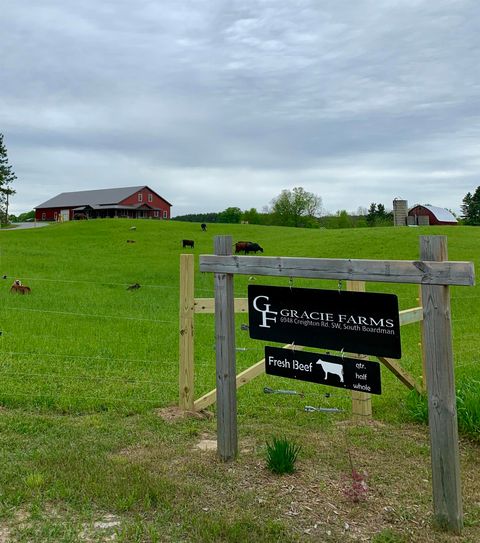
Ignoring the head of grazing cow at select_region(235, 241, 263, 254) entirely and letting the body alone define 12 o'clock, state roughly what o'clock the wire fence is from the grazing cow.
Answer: The wire fence is roughly at 3 o'clock from the grazing cow.

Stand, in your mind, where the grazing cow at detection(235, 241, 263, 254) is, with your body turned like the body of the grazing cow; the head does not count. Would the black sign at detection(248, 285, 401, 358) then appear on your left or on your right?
on your right

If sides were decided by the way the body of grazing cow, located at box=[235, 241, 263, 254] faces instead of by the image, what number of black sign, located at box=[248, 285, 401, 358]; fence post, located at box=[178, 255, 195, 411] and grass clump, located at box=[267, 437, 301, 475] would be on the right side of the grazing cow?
3

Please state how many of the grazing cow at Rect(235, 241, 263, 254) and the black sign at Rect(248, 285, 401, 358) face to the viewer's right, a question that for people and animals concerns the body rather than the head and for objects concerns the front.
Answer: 1

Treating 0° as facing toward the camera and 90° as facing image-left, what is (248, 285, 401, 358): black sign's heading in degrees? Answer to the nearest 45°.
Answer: approximately 45°

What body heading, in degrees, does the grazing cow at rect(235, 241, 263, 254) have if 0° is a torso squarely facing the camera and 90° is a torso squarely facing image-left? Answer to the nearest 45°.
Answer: approximately 270°

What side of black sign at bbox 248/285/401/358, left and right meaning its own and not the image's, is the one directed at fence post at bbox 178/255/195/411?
right
